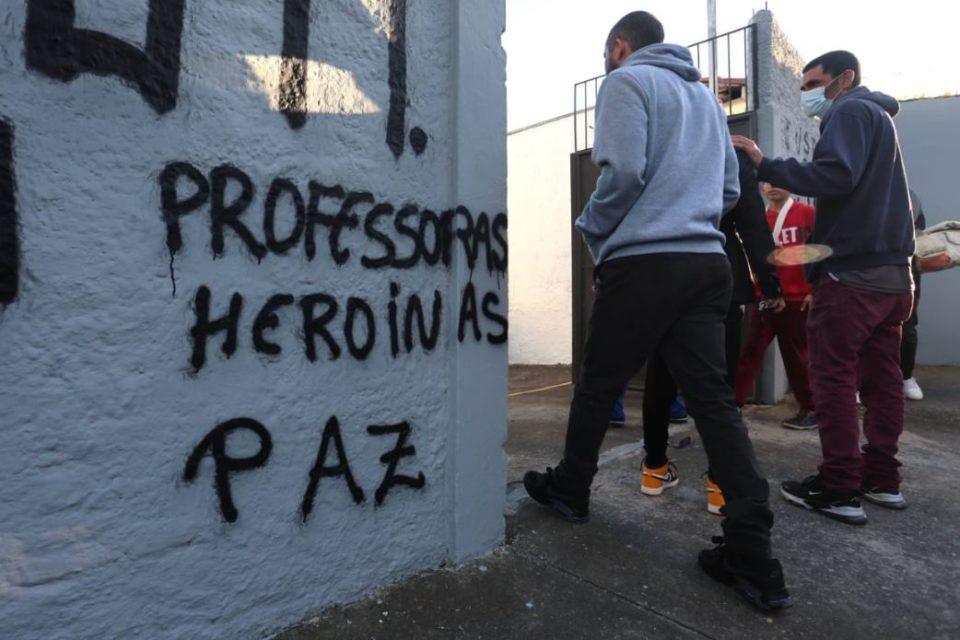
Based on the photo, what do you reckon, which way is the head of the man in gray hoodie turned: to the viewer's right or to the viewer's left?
to the viewer's left

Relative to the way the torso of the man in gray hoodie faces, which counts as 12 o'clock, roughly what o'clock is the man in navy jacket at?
The man in navy jacket is roughly at 3 o'clock from the man in gray hoodie.

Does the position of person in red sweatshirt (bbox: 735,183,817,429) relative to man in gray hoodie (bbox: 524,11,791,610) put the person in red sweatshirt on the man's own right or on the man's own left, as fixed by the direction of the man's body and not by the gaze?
on the man's own right

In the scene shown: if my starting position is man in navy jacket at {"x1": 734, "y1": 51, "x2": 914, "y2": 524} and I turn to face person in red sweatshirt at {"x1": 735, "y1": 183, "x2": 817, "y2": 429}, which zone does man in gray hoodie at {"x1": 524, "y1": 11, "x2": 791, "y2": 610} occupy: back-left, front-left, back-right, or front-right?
back-left

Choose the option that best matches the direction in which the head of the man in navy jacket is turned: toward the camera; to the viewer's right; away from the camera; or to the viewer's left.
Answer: to the viewer's left

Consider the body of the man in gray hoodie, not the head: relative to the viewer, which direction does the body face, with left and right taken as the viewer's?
facing away from the viewer and to the left of the viewer
